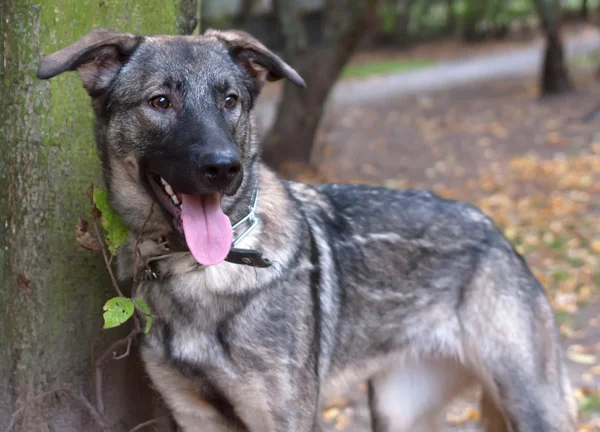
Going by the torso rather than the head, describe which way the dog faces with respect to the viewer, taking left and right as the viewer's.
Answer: facing the viewer and to the left of the viewer

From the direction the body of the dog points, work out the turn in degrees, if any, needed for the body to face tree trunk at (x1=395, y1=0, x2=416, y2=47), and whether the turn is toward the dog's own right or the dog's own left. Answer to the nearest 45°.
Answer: approximately 135° to the dog's own right

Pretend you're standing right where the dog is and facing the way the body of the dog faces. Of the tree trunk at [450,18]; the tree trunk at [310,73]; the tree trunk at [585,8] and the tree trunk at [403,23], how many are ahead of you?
0

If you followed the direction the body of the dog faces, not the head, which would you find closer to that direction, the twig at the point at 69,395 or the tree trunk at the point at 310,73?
the twig

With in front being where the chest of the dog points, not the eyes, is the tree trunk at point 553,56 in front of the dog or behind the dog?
behind

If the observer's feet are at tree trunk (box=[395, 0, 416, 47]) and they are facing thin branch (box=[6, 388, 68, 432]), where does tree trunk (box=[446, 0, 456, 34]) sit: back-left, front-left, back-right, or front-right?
back-left

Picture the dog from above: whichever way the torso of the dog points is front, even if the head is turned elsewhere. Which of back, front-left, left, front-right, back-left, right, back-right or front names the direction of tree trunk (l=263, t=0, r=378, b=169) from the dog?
back-right

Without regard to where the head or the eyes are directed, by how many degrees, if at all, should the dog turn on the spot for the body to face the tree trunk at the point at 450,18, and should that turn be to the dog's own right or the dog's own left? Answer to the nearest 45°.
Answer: approximately 135° to the dog's own right

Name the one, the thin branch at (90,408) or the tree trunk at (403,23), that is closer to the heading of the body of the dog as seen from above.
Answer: the thin branch

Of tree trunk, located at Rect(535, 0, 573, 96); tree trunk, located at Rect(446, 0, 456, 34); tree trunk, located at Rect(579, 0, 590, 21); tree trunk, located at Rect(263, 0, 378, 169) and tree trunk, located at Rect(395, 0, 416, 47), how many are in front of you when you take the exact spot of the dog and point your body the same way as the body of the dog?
0
